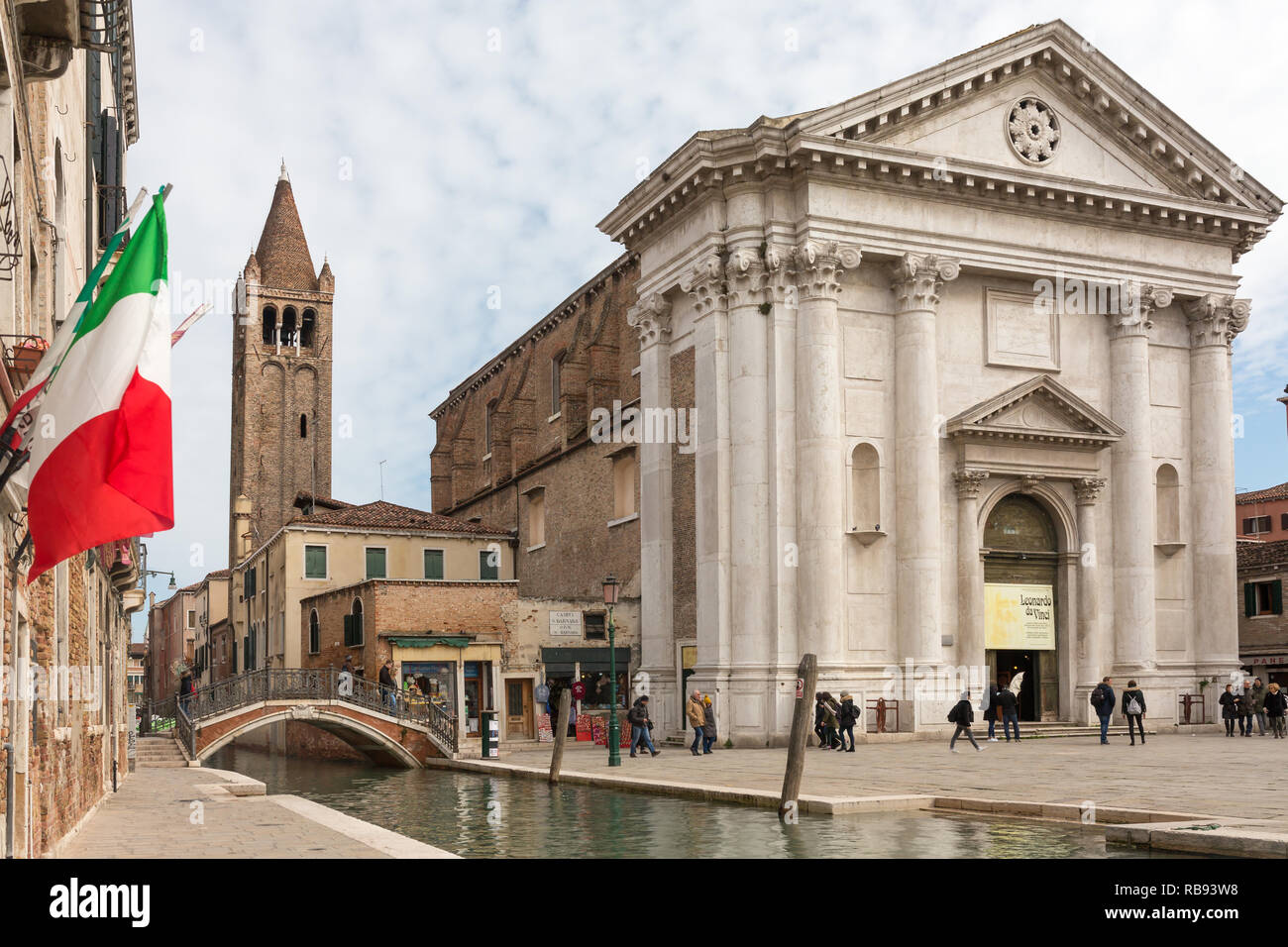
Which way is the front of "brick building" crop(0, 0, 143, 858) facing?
to the viewer's right

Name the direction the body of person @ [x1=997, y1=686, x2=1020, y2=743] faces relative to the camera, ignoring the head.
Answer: away from the camera

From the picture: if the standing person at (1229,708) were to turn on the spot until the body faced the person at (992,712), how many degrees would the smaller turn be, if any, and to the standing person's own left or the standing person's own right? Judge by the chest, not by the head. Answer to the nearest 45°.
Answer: approximately 45° to the standing person's own right

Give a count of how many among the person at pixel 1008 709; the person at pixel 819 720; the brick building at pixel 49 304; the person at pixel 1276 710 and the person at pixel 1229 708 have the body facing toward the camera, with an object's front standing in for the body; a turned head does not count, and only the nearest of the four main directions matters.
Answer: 2

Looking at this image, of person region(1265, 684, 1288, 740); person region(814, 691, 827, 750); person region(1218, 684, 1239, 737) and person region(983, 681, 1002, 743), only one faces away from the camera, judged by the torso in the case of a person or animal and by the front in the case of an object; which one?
person region(983, 681, 1002, 743)

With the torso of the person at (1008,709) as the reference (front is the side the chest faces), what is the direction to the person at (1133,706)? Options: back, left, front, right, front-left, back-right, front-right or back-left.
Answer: right
